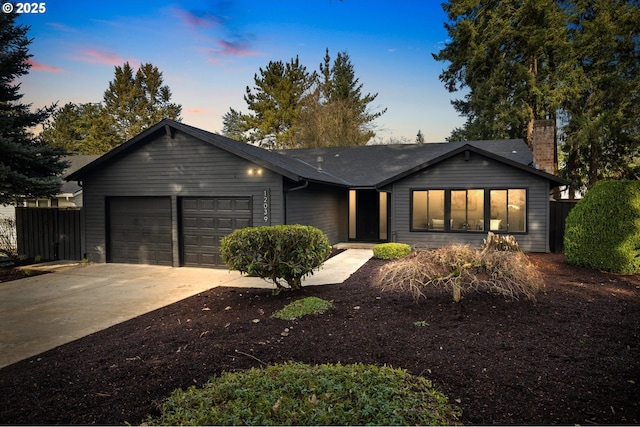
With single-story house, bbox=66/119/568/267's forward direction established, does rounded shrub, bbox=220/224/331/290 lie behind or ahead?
ahead

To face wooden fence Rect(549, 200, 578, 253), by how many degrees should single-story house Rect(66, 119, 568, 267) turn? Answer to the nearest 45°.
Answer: approximately 90° to its left

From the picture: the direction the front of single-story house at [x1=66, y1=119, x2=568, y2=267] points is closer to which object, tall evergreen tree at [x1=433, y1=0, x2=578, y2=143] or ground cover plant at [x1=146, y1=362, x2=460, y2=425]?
the ground cover plant

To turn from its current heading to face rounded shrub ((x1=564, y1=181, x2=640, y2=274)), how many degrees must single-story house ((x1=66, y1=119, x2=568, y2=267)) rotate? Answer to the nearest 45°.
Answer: approximately 90° to its left

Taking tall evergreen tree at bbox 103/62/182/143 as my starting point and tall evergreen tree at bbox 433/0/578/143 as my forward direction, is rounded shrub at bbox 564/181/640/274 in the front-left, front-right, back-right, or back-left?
front-right

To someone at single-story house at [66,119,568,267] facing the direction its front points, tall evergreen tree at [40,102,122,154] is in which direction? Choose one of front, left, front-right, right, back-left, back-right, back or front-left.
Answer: back-right

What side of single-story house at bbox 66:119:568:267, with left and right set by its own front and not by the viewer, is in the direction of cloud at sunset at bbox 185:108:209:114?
back

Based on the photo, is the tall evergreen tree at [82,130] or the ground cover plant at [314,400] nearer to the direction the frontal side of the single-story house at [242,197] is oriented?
the ground cover plant

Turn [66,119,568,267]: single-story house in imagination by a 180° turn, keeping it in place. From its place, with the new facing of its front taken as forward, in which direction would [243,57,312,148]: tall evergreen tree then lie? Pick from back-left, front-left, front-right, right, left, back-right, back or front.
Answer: front

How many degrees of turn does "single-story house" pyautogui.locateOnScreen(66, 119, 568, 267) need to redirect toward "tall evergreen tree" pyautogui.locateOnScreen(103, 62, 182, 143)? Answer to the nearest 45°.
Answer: approximately 135° to its right

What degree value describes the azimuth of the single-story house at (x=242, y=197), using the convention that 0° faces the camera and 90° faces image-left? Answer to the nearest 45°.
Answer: approximately 0°

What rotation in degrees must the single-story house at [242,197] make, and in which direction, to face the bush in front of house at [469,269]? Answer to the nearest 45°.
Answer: approximately 45° to its left

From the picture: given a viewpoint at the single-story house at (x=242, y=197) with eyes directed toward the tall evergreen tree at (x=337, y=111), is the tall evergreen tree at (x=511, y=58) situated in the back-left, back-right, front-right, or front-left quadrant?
front-right

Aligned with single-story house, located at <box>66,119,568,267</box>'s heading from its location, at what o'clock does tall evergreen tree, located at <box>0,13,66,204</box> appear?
The tall evergreen tree is roughly at 3 o'clock from the single-story house.

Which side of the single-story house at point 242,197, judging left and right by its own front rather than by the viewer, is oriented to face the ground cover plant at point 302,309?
front

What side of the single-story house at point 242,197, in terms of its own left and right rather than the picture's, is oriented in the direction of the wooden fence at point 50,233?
right

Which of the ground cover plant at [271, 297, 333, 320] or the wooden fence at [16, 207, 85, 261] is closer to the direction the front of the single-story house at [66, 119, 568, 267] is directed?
the ground cover plant

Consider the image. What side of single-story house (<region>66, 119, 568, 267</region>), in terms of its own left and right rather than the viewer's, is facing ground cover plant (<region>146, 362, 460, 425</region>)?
front

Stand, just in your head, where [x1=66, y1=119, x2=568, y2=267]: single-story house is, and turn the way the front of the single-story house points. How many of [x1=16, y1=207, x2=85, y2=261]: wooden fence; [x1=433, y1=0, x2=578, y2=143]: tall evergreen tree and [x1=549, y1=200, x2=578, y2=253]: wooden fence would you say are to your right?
1
